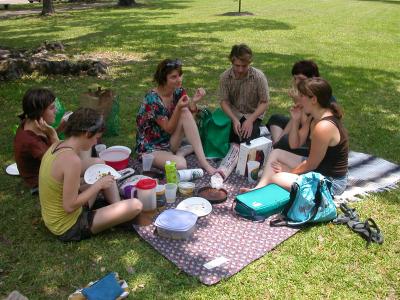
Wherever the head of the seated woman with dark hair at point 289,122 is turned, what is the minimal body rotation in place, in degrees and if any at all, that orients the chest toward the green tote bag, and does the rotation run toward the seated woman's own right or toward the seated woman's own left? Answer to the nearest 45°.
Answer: approximately 45° to the seated woman's own right

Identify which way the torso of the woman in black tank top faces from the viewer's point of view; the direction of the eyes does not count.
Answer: to the viewer's left

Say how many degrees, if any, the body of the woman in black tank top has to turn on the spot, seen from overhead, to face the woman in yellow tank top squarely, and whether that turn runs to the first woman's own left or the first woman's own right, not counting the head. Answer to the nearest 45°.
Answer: approximately 45° to the first woman's own left

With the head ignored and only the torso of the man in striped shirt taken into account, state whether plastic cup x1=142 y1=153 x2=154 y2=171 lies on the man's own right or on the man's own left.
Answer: on the man's own right

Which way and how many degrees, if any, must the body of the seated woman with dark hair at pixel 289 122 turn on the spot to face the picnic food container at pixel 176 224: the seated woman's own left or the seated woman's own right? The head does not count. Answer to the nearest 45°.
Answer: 0° — they already face it

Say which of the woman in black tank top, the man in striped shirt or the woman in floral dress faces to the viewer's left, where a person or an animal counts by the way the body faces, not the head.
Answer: the woman in black tank top

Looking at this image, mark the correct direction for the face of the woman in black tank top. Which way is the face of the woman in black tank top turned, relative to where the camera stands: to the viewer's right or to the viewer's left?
to the viewer's left

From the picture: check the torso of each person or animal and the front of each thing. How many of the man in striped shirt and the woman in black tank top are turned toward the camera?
1
